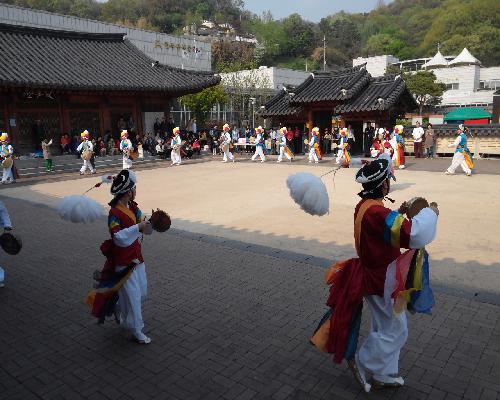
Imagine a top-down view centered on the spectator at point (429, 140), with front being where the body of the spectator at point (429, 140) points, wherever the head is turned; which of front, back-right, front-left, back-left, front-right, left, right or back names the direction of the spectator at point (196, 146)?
right

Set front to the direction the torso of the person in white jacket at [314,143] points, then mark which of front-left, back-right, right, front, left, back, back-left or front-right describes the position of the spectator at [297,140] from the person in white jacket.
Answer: right

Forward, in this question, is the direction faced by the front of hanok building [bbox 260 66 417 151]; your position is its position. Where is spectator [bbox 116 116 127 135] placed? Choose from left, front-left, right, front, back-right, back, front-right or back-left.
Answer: front-right

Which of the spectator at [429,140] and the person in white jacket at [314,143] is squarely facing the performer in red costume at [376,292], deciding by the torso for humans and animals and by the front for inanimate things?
the spectator

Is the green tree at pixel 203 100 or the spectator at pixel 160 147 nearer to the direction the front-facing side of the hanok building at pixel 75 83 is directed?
the spectator

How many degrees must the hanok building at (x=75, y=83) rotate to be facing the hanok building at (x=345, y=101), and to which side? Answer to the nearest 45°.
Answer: approximately 45° to its left
